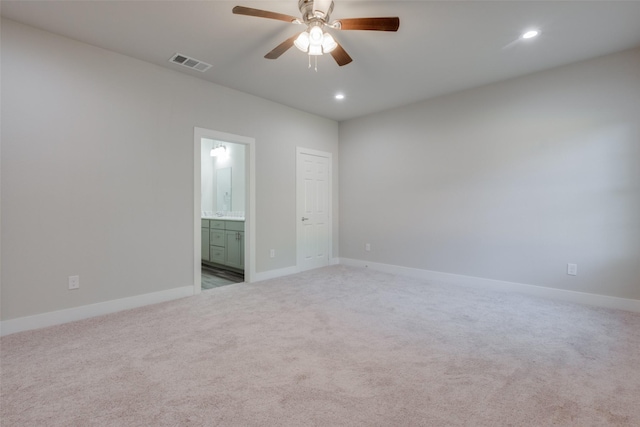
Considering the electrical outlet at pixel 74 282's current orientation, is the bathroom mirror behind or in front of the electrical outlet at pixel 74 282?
behind

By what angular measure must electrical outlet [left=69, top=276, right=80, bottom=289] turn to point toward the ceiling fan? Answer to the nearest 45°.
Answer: approximately 45° to its left

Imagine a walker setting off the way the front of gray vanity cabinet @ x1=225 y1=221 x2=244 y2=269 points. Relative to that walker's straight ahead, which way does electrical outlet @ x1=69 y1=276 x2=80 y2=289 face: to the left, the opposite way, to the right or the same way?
to the left

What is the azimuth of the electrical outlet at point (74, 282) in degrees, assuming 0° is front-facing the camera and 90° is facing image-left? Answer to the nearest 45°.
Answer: approximately 0°

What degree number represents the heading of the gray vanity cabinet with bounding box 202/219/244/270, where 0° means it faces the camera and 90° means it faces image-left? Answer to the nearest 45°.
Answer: approximately 45°

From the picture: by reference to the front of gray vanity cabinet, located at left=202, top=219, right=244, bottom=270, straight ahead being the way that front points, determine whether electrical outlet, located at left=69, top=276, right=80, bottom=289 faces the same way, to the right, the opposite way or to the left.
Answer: to the left

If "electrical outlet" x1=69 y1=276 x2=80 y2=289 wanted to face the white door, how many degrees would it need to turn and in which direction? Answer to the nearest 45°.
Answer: approximately 90° to its left

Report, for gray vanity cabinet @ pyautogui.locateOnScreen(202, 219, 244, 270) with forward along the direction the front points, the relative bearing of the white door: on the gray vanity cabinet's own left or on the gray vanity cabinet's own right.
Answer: on the gray vanity cabinet's own left

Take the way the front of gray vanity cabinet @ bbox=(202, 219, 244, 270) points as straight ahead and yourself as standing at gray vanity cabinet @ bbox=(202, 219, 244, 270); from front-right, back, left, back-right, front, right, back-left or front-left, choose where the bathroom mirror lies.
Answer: back-right
